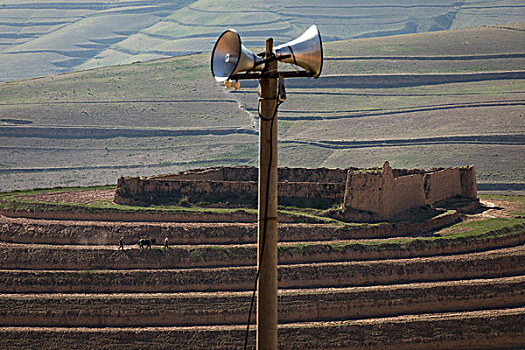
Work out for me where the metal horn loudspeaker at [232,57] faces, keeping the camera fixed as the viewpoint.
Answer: facing the viewer and to the left of the viewer

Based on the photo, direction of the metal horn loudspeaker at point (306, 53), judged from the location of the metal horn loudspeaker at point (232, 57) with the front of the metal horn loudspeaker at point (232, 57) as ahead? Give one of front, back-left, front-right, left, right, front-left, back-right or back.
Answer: back-left
